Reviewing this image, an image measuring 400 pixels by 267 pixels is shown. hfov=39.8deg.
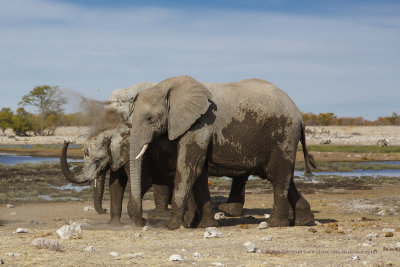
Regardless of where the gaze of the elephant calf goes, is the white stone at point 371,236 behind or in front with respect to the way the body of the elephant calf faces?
behind

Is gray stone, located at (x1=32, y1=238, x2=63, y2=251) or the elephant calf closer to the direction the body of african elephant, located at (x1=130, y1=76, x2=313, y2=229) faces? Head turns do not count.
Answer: the elephant calf

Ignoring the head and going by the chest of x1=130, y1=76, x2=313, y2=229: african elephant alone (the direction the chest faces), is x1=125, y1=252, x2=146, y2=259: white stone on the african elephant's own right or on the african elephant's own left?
on the african elephant's own left

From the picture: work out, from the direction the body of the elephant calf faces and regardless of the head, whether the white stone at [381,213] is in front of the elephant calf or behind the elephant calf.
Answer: behind

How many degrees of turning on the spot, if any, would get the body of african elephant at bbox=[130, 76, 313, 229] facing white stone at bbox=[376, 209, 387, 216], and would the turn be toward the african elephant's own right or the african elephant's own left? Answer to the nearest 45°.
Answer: approximately 135° to the african elephant's own right

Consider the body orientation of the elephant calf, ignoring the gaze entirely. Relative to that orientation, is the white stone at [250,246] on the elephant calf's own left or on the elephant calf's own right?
on the elephant calf's own left

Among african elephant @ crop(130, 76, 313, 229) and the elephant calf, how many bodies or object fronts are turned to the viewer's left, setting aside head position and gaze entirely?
2

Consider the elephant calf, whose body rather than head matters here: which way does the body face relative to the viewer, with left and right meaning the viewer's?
facing to the left of the viewer

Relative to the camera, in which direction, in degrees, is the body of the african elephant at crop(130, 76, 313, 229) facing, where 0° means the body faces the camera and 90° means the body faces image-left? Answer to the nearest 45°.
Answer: approximately 90°

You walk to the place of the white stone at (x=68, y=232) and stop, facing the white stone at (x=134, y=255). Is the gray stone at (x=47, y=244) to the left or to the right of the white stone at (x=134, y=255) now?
right
